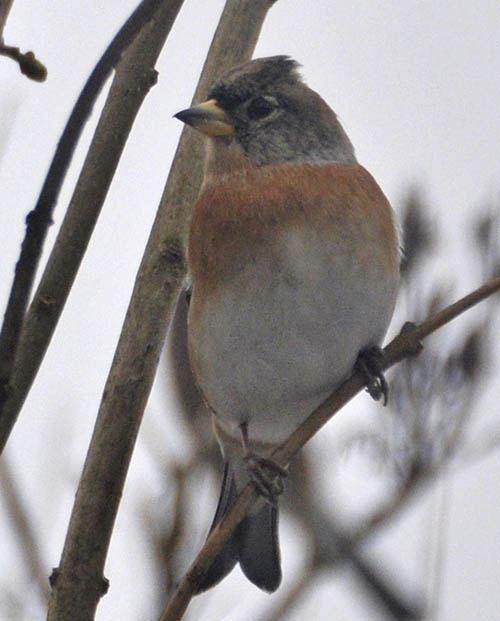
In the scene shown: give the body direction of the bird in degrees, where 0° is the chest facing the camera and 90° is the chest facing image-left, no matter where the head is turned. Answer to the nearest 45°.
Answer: approximately 0°
